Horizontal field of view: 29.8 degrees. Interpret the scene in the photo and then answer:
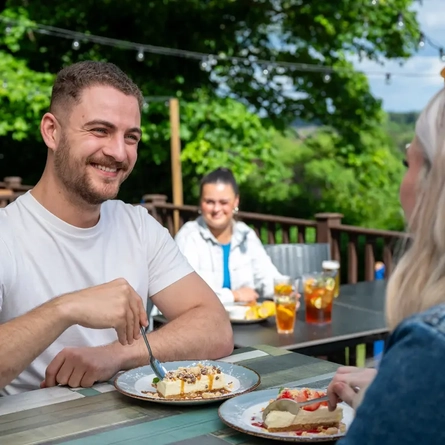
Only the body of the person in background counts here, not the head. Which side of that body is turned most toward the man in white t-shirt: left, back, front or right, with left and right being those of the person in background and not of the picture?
front

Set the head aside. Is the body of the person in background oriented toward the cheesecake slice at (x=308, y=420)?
yes

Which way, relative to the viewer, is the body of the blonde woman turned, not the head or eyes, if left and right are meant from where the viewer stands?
facing away from the viewer and to the left of the viewer

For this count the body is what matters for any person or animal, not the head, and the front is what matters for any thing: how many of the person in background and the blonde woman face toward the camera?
1

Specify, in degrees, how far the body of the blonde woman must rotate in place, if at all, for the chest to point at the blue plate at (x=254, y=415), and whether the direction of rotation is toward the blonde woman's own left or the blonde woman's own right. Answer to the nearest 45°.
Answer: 0° — they already face it

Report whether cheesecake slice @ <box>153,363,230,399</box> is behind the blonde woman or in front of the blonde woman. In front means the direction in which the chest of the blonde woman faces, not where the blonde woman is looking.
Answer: in front

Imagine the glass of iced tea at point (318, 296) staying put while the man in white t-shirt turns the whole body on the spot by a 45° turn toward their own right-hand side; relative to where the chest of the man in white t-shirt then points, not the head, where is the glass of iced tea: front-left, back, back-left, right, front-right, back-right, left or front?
back-left

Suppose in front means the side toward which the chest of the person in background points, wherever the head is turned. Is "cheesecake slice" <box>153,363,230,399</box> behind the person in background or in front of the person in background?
in front

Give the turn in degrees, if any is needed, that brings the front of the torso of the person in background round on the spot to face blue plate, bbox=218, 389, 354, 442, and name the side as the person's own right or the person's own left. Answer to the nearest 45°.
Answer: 0° — they already face it

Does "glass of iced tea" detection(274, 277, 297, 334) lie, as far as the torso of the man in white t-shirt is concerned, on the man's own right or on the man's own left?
on the man's own left

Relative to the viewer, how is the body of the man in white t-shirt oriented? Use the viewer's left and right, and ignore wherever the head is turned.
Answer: facing the viewer and to the right of the viewer

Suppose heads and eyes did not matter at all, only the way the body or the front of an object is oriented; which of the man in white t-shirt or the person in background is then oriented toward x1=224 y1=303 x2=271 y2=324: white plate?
the person in background

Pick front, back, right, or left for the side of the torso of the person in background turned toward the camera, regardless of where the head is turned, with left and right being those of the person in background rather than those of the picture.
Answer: front
